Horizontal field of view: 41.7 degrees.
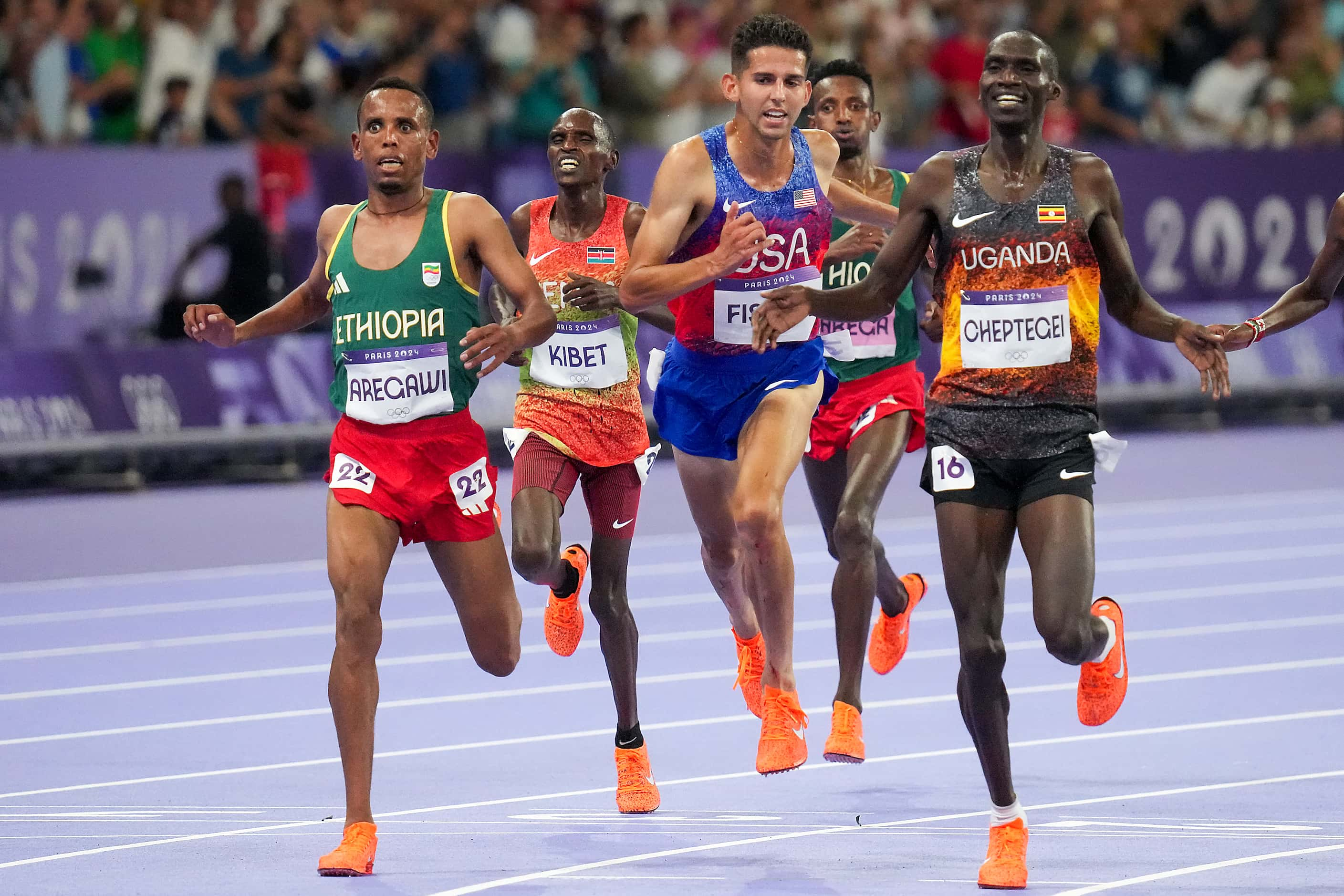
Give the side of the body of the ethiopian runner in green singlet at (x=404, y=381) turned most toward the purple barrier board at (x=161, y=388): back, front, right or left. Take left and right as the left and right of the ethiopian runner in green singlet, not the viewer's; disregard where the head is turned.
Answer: back

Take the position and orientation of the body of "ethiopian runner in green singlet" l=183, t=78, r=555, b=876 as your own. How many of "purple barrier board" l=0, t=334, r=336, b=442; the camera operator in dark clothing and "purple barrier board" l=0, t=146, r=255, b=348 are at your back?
3

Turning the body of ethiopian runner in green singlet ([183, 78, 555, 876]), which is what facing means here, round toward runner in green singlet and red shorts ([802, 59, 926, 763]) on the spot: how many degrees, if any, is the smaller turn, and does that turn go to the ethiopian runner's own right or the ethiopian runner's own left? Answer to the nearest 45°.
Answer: approximately 135° to the ethiopian runner's own left

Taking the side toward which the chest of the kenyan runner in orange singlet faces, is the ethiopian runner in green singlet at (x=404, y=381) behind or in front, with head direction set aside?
in front

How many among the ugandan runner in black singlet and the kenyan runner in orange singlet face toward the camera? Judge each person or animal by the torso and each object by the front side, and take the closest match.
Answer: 2

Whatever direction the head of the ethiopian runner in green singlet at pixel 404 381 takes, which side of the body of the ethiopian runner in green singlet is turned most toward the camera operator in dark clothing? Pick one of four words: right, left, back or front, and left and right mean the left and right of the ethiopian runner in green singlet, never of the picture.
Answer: back

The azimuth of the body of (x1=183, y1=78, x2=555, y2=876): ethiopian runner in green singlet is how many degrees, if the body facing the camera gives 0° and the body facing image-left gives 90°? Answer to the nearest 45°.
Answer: approximately 0°

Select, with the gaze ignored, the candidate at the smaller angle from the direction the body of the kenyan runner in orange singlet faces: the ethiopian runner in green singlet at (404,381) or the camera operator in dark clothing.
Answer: the ethiopian runner in green singlet

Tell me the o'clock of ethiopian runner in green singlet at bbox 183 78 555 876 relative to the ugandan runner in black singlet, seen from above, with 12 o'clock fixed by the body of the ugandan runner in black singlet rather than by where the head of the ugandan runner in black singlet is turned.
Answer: The ethiopian runner in green singlet is roughly at 3 o'clock from the ugandan runner in black singlet.
